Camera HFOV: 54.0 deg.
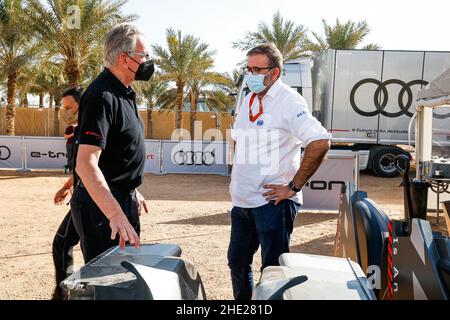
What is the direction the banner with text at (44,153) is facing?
toward the camera

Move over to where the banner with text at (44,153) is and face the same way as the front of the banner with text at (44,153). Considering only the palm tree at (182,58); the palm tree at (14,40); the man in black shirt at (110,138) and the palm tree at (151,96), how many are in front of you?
1

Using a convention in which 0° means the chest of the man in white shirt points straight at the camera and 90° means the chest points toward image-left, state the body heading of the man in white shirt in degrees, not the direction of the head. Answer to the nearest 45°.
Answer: approximately 45°

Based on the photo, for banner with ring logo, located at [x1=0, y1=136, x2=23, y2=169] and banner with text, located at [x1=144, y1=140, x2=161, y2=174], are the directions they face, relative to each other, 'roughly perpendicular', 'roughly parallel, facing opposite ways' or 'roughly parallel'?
roughly parallel

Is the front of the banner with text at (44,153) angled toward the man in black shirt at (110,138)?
yes

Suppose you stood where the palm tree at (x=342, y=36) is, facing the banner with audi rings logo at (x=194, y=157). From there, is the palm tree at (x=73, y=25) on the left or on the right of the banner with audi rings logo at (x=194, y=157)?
right

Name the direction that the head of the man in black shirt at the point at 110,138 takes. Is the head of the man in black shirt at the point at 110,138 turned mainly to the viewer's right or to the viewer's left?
to the viewer's right

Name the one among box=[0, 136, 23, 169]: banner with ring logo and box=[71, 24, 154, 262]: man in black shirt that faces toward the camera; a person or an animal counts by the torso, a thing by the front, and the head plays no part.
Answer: the banner with ring logo

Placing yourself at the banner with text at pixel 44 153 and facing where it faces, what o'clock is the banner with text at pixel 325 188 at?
the banner with text at pixel 325 188 is roughly at 11 o'clock from the banner with text at pixel 44 153.

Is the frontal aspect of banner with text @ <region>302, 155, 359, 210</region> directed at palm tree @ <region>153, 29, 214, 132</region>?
no

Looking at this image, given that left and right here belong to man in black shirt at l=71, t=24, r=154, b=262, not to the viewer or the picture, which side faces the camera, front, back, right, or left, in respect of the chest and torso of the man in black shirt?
right

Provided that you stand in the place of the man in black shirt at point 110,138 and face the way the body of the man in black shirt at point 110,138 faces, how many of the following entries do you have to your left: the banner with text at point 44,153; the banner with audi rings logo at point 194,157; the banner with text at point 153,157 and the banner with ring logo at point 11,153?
4

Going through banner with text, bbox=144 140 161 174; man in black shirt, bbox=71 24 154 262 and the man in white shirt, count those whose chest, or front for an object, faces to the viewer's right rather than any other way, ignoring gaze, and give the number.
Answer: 1

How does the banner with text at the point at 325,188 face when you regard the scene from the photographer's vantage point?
facing the viewer

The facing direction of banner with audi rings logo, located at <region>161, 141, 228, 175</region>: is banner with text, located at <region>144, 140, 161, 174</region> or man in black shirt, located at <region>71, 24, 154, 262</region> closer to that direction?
the man in black shirt

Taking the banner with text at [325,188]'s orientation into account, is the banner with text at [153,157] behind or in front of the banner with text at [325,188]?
behind

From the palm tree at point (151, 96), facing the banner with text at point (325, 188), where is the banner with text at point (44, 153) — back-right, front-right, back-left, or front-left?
front-right

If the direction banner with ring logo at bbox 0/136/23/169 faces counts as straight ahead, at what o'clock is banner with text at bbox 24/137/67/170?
banner with text at bbox 24/137/67/170 is roughly at 10 o'clock from banner with ring logo at bbox 0/136/23/169.

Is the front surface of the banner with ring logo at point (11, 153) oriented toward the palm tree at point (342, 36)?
no

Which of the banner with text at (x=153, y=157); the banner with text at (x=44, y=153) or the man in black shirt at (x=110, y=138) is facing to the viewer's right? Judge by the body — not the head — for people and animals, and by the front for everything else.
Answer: the man in black shirt

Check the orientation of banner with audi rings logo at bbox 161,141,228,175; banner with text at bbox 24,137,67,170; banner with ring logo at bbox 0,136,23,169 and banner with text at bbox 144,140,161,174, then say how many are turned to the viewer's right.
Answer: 0

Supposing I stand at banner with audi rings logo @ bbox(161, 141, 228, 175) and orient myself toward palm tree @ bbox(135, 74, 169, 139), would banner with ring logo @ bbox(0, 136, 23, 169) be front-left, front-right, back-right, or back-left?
front-left

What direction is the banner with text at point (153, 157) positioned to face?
toward the camera
